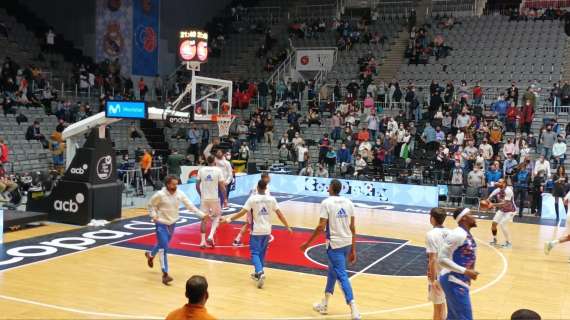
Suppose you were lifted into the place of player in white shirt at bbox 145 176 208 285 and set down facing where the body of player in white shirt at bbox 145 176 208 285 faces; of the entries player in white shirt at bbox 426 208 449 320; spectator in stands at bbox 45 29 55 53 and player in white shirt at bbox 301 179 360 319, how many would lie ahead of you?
2

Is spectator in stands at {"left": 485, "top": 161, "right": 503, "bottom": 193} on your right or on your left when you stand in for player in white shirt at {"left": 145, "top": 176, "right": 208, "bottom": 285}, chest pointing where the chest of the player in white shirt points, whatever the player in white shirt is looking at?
on your left

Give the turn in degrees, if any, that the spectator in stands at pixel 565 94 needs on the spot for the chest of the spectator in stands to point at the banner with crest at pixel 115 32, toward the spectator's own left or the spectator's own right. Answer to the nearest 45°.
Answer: approximately 90° to the spectator's own right

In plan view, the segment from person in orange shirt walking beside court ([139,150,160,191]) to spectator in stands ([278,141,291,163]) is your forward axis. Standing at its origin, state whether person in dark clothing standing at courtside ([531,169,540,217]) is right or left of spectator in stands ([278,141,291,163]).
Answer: right

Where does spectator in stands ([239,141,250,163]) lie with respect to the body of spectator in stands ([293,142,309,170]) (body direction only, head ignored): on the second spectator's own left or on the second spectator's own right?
on the second spectator's own right

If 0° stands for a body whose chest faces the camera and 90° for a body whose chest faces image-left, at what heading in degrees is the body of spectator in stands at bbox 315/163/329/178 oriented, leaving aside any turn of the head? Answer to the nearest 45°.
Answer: approximately 0°

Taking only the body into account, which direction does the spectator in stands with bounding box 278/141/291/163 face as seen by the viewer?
toward the camera

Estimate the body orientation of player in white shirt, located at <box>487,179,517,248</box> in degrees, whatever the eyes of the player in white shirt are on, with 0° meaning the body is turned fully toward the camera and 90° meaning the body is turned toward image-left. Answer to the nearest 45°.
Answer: approximately 45°

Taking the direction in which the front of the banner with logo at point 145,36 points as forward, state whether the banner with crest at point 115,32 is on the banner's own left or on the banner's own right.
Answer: on the banner's own right

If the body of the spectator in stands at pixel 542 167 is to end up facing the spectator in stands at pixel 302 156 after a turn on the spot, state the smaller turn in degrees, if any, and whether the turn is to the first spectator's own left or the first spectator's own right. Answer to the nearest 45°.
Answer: approximately 90° to the first spectator's own right

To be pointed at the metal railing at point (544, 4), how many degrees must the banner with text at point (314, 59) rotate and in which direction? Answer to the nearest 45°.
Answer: approximately 90° to its left

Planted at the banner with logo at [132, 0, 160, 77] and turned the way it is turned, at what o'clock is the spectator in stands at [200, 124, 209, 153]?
The spectator in stands is roughly at 11 o'clock from the banner with logo.

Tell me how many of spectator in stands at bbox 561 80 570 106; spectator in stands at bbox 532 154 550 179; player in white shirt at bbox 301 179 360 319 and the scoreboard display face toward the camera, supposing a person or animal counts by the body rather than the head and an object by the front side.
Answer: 3

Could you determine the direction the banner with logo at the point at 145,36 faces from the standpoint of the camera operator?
facing the viewer

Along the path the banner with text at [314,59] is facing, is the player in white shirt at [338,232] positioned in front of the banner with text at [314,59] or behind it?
in front
